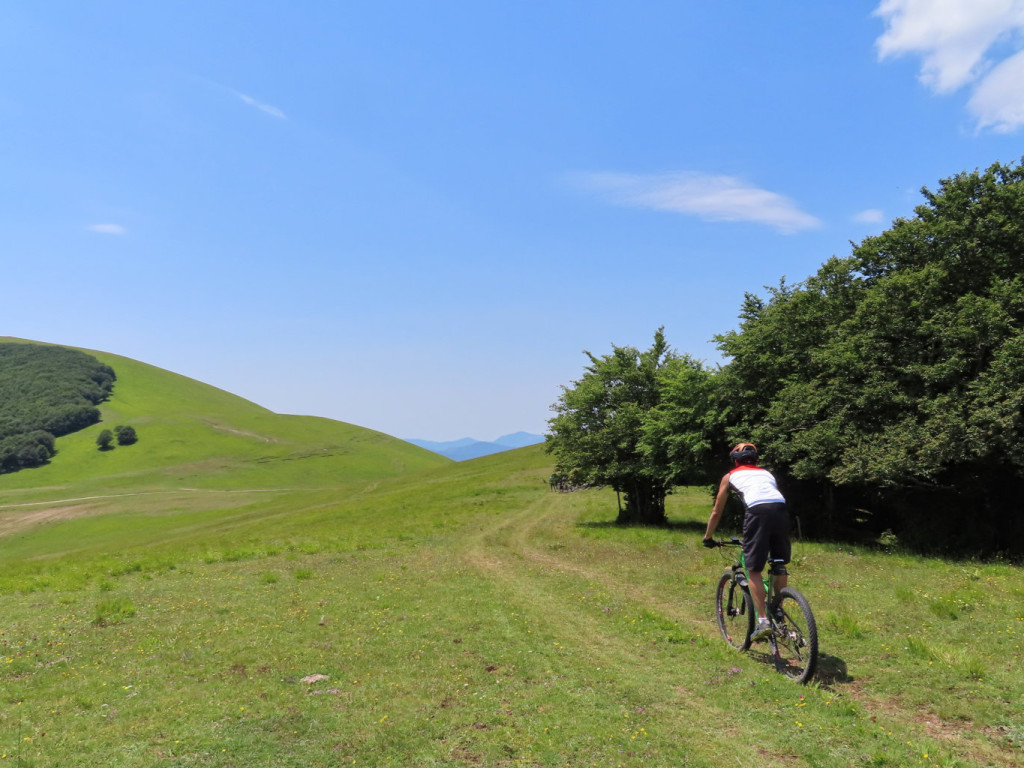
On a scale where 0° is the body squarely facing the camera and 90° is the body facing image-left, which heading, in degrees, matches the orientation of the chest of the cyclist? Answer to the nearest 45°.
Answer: approximately 135°

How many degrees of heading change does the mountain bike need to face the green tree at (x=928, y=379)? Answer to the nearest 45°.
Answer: approximately 45° to its right

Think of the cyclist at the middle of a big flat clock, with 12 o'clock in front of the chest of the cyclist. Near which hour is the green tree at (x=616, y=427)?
The green tree is roughly at 1 o'clock from the cyclist.

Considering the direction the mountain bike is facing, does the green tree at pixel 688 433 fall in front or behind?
in front

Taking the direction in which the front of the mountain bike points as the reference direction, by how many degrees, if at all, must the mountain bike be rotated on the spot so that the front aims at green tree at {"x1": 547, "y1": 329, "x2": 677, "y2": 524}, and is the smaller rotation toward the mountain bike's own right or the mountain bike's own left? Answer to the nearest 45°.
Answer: approximately 45° to the mountain bike's own right

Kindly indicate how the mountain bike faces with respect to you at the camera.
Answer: facing away from the viewer and to the left of the viewer

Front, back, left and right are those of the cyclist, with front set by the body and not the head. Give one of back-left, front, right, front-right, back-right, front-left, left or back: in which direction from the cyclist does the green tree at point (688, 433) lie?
front-right

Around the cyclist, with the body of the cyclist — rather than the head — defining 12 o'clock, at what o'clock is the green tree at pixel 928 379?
The green tree is roughly at 2 o'clock from the cyclist.
